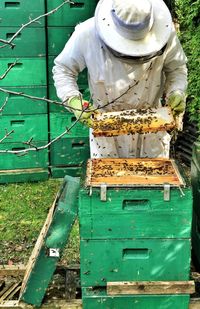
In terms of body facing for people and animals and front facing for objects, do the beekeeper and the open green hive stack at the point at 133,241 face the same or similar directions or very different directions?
same or similar directions

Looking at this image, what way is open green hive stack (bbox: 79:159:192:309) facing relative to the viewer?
toward the camera

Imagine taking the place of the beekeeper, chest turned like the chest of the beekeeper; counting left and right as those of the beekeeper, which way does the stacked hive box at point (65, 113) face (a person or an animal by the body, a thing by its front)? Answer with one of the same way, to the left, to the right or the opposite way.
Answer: the same way

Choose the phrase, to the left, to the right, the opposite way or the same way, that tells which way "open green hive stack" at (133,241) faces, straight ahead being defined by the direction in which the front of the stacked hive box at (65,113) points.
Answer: the same way

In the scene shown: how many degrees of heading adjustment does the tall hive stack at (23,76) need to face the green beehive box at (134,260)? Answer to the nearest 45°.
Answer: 0° — it already faces it

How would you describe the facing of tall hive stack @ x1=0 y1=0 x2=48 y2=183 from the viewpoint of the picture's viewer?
facing the viewer

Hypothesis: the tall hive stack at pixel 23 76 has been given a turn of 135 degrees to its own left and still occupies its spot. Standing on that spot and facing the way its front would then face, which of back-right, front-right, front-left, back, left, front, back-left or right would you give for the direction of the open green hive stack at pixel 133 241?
back-right

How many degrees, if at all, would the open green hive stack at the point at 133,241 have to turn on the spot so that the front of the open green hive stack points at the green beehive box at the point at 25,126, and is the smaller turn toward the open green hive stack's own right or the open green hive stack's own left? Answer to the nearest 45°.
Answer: approximately 180°

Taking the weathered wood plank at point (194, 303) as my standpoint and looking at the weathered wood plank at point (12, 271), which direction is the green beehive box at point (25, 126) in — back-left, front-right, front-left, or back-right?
front-right

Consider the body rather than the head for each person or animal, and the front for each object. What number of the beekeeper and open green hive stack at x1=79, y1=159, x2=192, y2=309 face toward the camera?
2

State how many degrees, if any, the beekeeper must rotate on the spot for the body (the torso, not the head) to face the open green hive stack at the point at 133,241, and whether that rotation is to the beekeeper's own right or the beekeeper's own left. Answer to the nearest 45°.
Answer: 0° — they already face it

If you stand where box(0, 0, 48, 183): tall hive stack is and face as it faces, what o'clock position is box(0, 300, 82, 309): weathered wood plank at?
The weathered wood plank is roughly at 12 o'clock from the tall hive stack.

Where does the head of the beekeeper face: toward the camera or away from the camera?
toward the camera
